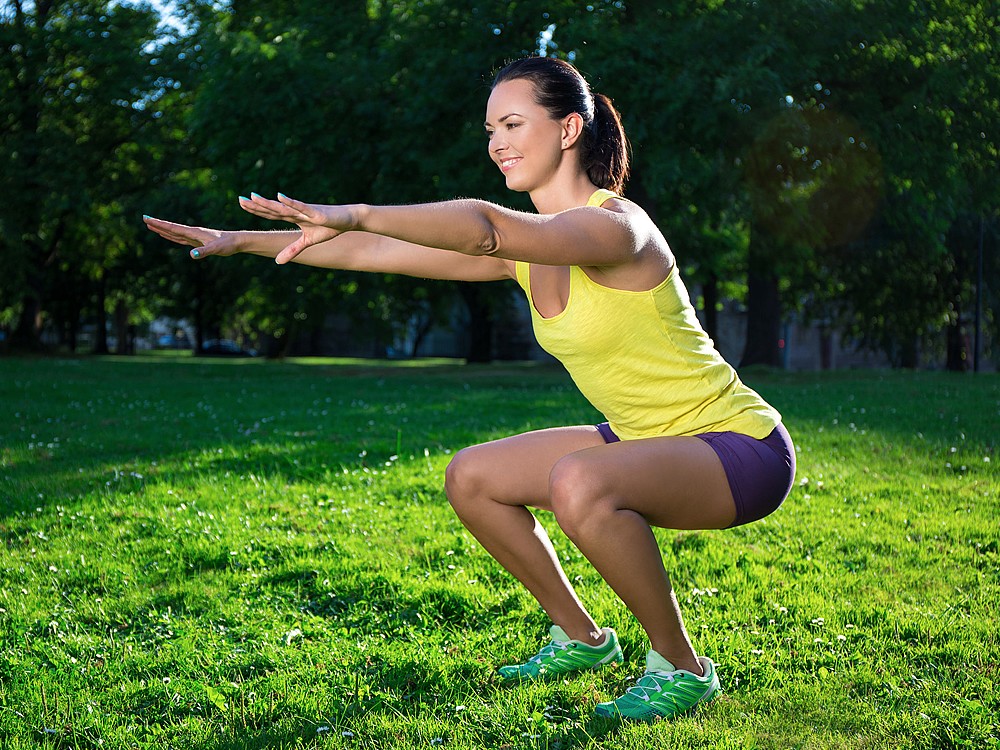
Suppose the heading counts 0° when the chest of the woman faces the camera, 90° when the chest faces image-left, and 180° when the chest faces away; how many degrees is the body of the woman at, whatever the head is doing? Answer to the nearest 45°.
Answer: approximately 45°

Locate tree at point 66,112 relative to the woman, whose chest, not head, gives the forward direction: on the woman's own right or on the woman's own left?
on the woman's own right

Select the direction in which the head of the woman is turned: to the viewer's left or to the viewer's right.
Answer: to the viewer's left
